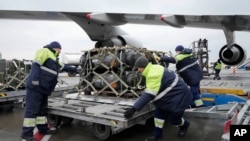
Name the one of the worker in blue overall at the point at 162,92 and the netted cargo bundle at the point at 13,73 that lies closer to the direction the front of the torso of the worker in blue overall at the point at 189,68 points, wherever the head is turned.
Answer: the netted cargo bundle

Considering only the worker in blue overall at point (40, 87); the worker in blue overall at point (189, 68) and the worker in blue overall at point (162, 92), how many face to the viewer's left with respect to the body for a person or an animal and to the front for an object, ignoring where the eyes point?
2

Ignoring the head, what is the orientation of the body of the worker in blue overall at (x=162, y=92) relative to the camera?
to the viewer's left

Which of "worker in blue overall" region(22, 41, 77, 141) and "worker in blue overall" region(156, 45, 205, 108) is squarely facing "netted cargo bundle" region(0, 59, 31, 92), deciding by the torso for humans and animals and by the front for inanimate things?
"worker in blue overall" region(156, 45, 205, 108)

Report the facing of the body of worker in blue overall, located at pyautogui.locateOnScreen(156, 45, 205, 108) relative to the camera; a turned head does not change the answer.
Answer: to the viewer's left

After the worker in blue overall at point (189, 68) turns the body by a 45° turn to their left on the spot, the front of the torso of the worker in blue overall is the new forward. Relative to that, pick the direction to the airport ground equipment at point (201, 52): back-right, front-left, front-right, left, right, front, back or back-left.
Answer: back-right

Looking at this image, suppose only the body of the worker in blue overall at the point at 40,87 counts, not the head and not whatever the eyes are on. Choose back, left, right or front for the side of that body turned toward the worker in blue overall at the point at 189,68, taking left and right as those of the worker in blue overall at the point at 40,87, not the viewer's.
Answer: front

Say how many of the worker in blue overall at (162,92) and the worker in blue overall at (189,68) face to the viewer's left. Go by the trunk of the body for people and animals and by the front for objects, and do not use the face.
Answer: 2

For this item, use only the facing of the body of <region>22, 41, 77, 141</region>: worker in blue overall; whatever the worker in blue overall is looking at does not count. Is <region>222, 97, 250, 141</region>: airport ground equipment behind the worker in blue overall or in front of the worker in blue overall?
in front

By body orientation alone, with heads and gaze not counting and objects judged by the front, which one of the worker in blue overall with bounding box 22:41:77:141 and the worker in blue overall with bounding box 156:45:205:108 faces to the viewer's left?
the worker in blue overall with bounding box 156:45:205:108

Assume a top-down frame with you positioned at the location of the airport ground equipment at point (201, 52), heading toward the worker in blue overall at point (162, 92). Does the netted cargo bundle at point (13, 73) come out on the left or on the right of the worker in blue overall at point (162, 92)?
right

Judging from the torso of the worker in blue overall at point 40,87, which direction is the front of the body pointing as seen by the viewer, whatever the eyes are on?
to the viewer's right

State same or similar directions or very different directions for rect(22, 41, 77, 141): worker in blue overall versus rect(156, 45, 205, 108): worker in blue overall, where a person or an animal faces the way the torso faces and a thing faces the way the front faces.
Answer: very different directions

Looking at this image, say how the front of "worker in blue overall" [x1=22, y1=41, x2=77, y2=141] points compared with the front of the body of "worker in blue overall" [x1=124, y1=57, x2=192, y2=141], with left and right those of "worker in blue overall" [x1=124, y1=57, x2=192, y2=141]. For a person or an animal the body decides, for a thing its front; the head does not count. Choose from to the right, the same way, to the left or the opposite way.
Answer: the opposite way
